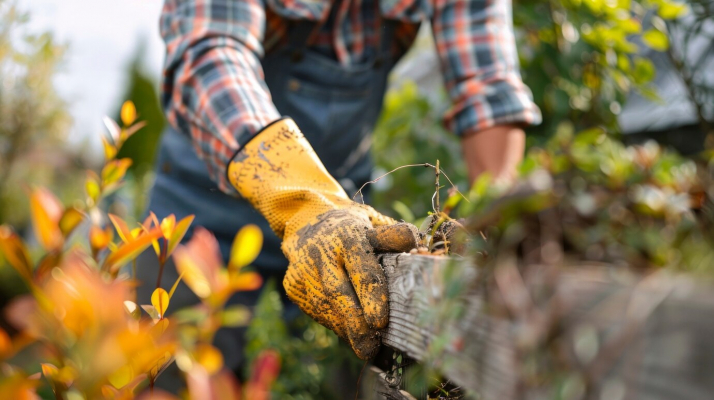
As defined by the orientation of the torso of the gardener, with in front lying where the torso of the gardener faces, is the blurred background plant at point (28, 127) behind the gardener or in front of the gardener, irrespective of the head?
behind

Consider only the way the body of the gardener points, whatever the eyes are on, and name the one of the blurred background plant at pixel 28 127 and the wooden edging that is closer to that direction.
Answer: the wooden edging

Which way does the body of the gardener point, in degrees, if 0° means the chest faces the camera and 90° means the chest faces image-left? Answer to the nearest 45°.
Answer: approximately 315°
